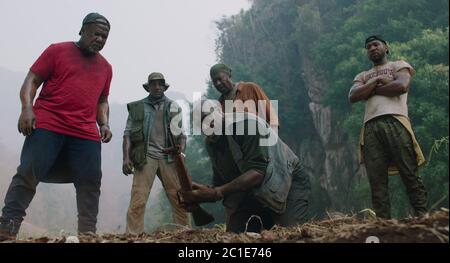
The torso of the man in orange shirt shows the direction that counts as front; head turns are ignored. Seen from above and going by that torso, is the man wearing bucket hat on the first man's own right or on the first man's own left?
on the first man's own right

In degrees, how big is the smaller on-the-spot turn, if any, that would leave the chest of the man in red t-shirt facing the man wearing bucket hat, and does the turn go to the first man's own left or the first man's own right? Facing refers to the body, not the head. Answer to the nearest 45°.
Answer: approximately 90° to the first man's own left

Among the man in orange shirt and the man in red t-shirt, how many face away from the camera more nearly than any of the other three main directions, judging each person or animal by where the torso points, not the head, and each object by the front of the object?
0

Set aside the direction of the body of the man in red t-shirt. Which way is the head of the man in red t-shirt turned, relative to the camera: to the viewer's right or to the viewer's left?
to the viewer's right

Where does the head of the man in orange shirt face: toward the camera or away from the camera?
toward the camera

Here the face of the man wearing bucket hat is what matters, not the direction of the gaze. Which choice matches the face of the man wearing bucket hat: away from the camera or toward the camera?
toward the camera

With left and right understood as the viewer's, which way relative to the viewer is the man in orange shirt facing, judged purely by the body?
facing the viewer and to the left of the viewer

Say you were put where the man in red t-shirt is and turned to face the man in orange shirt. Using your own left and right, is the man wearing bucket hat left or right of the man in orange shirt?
left

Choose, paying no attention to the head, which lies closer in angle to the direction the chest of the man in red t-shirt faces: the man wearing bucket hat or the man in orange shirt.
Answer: the man in orange shirt

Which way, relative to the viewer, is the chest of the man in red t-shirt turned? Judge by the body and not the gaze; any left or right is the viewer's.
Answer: facing the viewer and to the right of the viewer

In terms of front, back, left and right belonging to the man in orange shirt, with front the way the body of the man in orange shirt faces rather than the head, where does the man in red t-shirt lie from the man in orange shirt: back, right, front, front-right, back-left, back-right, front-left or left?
front

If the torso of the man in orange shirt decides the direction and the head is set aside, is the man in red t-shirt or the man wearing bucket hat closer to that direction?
the man in red t-shirt
